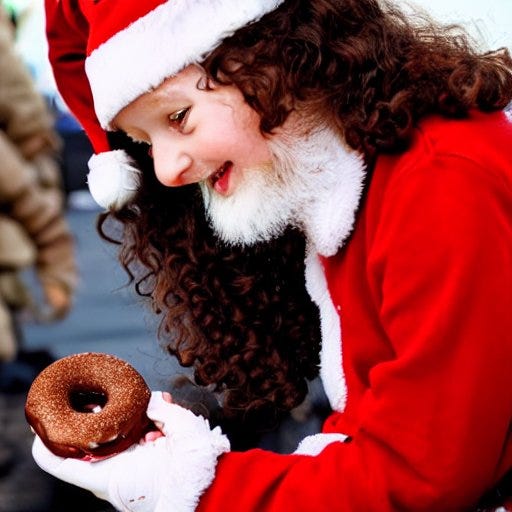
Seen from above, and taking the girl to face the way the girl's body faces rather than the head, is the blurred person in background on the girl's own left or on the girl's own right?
on the girl's own right

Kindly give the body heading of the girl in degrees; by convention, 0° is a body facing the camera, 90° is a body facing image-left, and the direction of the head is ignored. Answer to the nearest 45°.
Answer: approximately 90°
